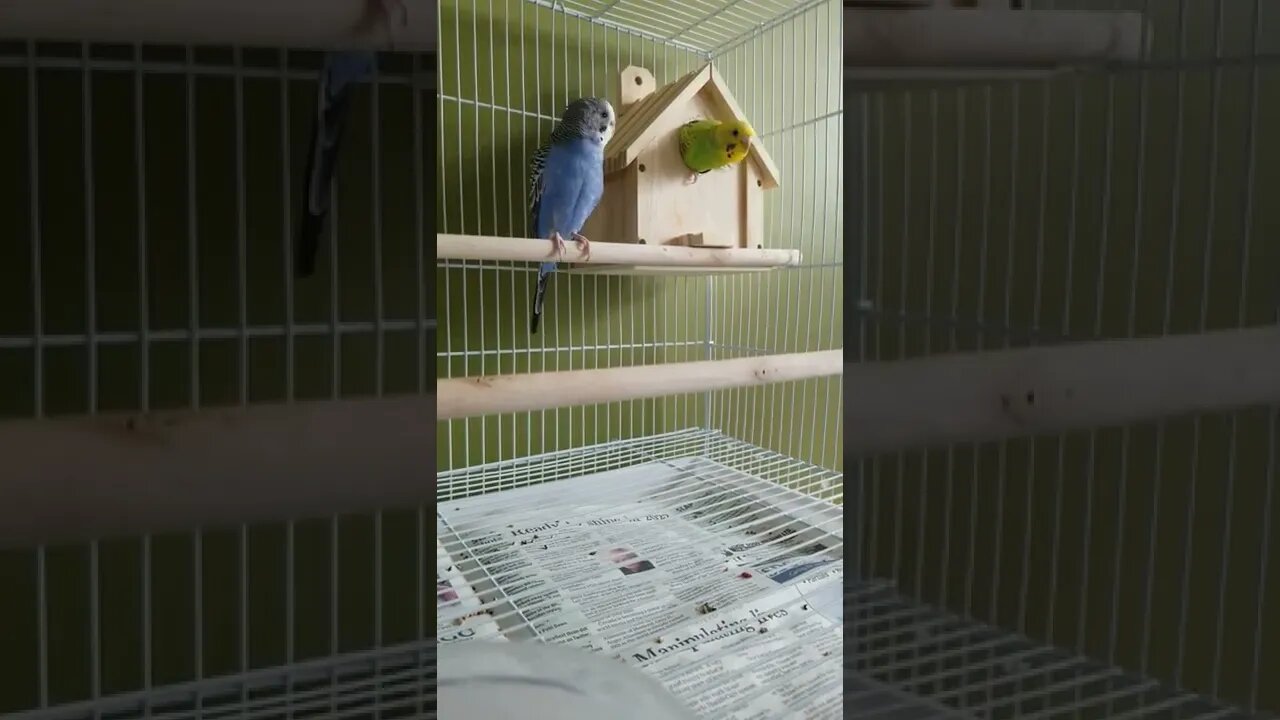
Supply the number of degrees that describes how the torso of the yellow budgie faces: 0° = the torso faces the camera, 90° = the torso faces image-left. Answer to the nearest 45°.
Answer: approximately 315°
